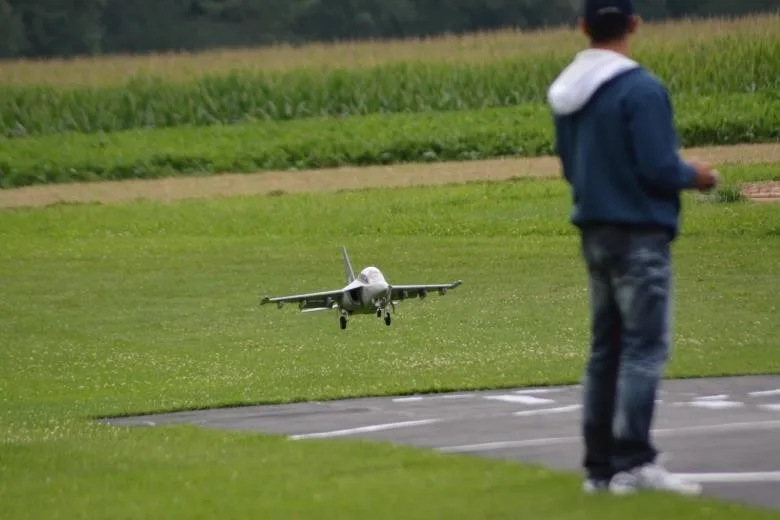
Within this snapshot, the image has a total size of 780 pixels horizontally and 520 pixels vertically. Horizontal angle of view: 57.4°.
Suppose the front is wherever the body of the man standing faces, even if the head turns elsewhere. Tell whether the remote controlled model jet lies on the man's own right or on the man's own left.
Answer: on the man's own left

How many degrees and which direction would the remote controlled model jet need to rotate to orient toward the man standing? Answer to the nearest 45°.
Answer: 0° — it already faces them

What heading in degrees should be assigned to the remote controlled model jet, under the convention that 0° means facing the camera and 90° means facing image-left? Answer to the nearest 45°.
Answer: approximately 0°

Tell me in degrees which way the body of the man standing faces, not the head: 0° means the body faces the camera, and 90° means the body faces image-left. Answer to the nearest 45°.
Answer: approximately 225°

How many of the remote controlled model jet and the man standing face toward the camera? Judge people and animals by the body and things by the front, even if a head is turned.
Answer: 1

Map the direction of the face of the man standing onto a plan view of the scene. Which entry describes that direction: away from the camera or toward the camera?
away from the camera
